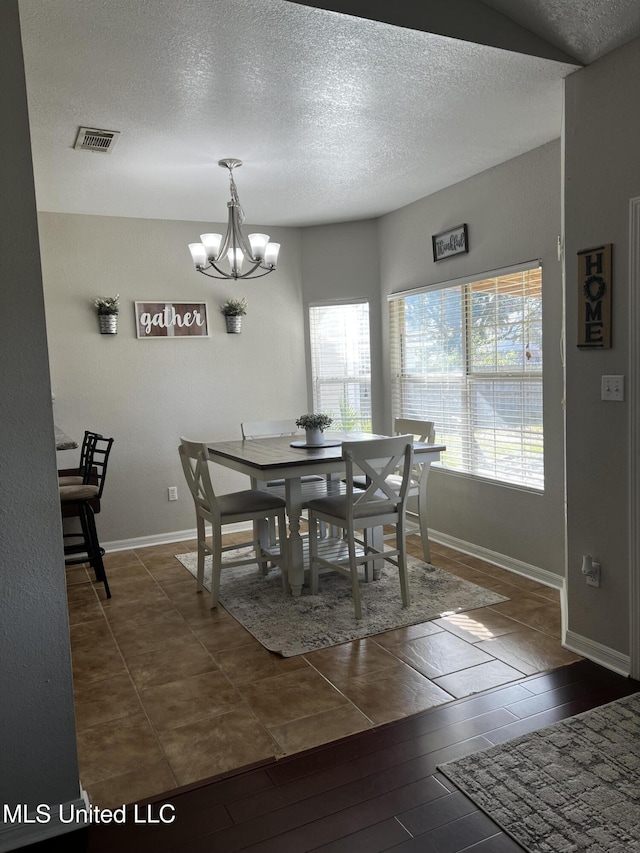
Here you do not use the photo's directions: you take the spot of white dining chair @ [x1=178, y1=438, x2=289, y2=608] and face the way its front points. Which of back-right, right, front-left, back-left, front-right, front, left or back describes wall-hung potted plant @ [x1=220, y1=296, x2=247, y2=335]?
front-left

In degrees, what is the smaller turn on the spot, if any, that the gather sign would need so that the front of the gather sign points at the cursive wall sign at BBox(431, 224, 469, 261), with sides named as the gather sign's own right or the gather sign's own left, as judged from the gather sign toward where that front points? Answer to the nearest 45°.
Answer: approximately 45° to the gather sign's own left

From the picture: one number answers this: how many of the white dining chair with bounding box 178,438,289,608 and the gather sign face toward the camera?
1

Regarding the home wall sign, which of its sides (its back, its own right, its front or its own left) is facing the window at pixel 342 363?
right

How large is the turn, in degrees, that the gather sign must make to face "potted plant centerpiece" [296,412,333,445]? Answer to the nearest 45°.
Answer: approximately 45° to its left

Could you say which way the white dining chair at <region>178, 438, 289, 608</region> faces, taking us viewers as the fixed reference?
facing away from the viewer and to the right of the viewer

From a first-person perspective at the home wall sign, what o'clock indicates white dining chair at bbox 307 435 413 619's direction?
The white dining chair is roughly at 2 o'clock from the home wall sign.

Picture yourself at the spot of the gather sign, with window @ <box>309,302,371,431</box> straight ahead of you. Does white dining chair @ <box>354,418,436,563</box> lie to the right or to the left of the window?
right

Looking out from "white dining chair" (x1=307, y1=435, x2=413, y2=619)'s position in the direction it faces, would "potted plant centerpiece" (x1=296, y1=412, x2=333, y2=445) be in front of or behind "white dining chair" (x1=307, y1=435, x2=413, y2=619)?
in front

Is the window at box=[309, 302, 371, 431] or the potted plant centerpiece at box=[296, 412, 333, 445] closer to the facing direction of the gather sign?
the potted plant centerpiece

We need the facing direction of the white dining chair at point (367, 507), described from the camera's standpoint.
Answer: facing away from the viewer and to the left of the viewer

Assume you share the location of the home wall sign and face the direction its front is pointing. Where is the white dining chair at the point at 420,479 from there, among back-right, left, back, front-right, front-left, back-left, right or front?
right

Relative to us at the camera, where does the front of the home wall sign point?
facing the viewer and to the left of the viewer

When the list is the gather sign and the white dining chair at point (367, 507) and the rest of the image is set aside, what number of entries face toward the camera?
1

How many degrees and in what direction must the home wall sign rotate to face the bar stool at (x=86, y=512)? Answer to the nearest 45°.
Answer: approximately 45° to its right

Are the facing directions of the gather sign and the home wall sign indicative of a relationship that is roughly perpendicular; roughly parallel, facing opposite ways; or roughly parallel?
roughly perpendicular

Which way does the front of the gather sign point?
toward the camera

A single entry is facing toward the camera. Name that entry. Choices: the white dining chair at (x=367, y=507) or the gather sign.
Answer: the gather sign

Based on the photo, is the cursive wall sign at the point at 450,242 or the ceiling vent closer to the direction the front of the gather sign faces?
the ceiling vent

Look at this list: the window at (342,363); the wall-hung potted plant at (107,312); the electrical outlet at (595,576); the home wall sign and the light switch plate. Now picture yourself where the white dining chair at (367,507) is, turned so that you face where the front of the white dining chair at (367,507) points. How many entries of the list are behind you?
3

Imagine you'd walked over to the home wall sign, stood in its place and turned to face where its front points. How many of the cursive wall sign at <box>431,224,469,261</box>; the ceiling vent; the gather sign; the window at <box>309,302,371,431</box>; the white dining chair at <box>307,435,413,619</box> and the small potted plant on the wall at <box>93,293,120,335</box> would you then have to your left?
0

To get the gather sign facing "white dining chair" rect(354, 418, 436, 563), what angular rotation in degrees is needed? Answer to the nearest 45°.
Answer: approximately 45° to its left
